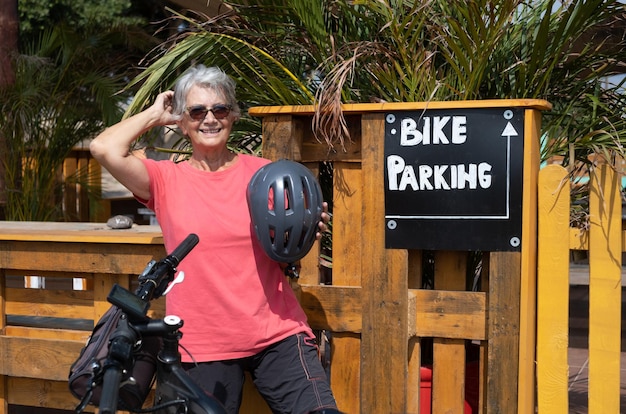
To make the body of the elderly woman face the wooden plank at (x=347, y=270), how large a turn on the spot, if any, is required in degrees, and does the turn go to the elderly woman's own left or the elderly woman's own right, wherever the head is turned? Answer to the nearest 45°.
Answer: approximately 135° to the elderly woman's own left

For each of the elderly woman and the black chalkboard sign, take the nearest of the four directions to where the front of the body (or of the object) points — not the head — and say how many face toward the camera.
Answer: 2

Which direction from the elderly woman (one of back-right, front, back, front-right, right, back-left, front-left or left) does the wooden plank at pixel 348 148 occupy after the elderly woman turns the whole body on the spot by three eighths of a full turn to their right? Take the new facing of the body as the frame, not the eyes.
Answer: right

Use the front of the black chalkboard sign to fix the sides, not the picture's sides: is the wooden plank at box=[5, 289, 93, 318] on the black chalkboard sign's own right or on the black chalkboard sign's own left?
on the black chalkboard sign's own right

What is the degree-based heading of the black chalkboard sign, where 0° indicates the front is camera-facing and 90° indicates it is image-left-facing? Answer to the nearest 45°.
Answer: approximately 0°
